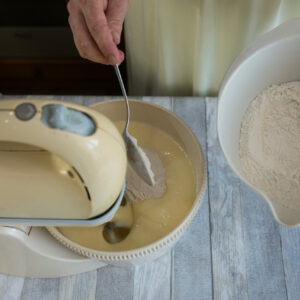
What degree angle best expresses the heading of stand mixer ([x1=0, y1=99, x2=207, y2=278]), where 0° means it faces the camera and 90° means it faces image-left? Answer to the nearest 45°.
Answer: approximately 270°
